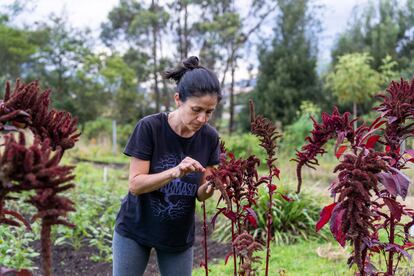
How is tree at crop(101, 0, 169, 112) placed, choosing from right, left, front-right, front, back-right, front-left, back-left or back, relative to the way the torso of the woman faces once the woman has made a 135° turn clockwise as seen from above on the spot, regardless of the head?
right

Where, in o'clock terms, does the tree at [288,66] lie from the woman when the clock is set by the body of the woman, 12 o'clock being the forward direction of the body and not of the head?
The tree is roughly at 8 o'clock from the woman.

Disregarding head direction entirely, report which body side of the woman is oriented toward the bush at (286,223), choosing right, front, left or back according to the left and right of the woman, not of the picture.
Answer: left

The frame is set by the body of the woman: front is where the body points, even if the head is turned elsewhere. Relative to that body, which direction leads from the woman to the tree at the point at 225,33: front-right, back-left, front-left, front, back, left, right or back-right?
back-left

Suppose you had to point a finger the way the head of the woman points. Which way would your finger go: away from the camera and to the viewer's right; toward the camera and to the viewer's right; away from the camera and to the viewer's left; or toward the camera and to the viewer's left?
toward the camera and to the viewer's right

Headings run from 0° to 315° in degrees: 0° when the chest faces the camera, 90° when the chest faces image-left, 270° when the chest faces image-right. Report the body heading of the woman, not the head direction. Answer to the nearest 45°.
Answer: approximately 315°

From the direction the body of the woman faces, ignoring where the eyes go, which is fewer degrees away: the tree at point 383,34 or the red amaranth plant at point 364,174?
the red amaranth plant

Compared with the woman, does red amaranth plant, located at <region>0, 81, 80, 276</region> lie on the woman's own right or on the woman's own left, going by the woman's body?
on the woman's own right

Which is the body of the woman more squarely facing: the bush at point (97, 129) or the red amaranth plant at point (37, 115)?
the red amaranth plant

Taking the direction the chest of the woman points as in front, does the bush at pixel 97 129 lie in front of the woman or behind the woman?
behind
